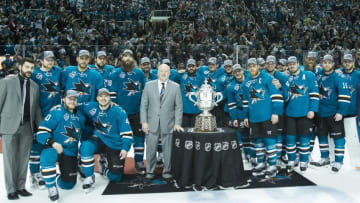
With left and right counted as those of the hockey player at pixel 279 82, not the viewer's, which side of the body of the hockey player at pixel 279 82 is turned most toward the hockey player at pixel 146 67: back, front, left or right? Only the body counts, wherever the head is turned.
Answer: right

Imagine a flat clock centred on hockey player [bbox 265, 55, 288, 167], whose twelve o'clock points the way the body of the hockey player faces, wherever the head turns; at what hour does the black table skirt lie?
The black table skirt is roughly at 1 o'clock from the hockey player.

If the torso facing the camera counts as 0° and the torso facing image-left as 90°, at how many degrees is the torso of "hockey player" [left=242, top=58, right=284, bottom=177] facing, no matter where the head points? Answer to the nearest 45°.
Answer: approximately 45°

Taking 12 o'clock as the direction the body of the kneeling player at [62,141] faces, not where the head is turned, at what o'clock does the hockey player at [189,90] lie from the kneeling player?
The hockey player is roughly at 8 o'clock from the kneeling player.

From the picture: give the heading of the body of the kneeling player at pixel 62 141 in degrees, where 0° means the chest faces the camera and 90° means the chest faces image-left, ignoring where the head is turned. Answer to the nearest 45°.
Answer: approximately 0°

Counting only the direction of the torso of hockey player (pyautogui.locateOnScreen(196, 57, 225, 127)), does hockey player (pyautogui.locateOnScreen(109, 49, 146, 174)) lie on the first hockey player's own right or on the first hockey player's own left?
on the first hockey player's own right

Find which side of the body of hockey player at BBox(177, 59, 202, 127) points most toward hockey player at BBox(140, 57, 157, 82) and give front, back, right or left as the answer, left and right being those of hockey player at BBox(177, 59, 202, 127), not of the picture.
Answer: right

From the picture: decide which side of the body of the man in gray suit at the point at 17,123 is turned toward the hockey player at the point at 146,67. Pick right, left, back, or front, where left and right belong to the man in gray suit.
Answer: left

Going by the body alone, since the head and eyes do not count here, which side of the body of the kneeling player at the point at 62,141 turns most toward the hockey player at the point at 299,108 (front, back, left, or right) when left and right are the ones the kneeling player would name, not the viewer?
left

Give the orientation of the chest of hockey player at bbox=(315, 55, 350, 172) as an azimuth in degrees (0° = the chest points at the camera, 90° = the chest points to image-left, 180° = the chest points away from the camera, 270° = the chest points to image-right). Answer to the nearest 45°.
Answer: approximately 45°

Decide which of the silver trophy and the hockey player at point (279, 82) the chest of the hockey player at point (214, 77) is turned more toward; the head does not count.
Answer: the silver trophy

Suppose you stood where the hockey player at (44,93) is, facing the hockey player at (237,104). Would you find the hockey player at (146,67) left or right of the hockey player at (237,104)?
left
